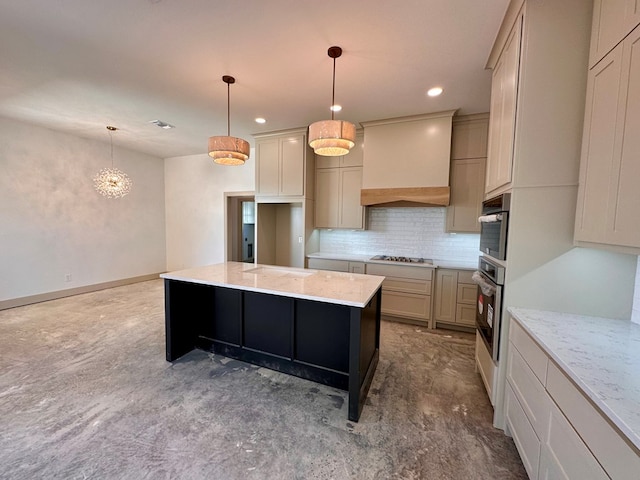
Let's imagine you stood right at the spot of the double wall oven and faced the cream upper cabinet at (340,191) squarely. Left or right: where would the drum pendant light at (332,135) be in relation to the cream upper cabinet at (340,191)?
left

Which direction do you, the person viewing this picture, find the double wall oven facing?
facing to the left of the viewer

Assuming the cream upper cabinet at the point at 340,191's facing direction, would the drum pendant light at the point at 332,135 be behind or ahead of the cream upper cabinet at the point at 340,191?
ahead

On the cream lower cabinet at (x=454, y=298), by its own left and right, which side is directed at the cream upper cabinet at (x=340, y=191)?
right

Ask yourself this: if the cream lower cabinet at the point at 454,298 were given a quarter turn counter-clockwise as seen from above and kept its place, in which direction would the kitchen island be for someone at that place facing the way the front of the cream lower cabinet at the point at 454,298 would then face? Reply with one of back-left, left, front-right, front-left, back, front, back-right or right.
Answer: back-right

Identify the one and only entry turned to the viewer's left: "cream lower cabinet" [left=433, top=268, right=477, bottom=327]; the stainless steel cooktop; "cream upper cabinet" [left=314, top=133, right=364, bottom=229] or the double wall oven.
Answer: the double wall oven

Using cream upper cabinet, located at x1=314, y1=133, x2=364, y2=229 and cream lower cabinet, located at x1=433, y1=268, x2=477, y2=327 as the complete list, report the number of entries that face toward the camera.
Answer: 2

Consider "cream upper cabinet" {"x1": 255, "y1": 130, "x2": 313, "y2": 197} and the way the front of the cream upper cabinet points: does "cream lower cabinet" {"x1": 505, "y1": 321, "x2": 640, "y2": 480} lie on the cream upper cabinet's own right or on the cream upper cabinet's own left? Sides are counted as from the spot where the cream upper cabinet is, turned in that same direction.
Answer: on the cream upper cabinet's own left

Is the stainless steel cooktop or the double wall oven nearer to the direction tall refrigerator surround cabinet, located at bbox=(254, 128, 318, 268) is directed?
the double wall oven

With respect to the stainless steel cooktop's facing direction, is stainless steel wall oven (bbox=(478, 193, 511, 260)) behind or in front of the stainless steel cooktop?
in front
